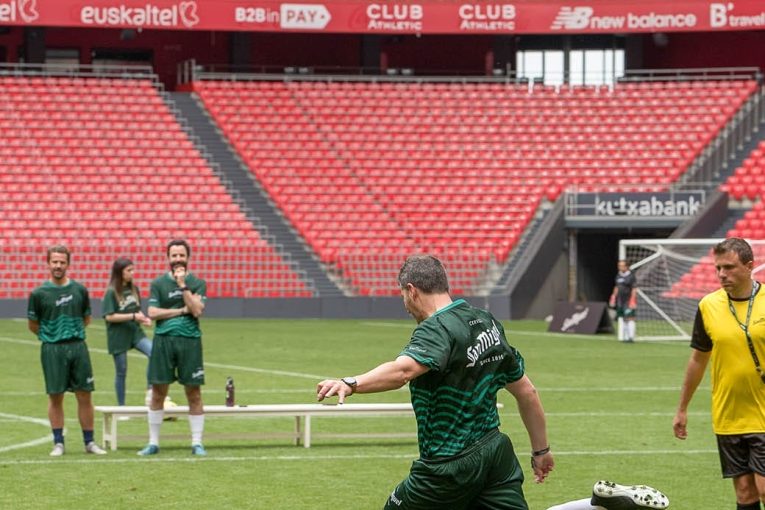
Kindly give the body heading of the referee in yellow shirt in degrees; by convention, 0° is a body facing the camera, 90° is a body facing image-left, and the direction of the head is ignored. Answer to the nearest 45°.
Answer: approximately 0°

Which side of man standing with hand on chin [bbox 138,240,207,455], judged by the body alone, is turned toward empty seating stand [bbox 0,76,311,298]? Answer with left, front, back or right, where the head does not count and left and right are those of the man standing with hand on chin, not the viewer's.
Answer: back

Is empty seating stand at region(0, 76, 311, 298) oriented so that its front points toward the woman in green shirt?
yes

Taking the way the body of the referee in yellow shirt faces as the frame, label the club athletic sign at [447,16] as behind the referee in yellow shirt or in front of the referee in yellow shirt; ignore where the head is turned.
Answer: behind

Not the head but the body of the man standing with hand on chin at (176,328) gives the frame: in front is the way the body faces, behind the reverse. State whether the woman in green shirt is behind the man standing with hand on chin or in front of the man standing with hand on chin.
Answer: behind

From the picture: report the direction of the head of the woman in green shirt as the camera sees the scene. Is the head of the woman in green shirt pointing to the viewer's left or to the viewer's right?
to the viewer's right

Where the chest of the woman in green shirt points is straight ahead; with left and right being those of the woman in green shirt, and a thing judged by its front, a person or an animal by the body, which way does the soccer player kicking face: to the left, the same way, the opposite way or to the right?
the opposite way

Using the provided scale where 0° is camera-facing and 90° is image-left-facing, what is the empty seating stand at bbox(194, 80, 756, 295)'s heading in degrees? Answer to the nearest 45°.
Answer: approximately 0°
